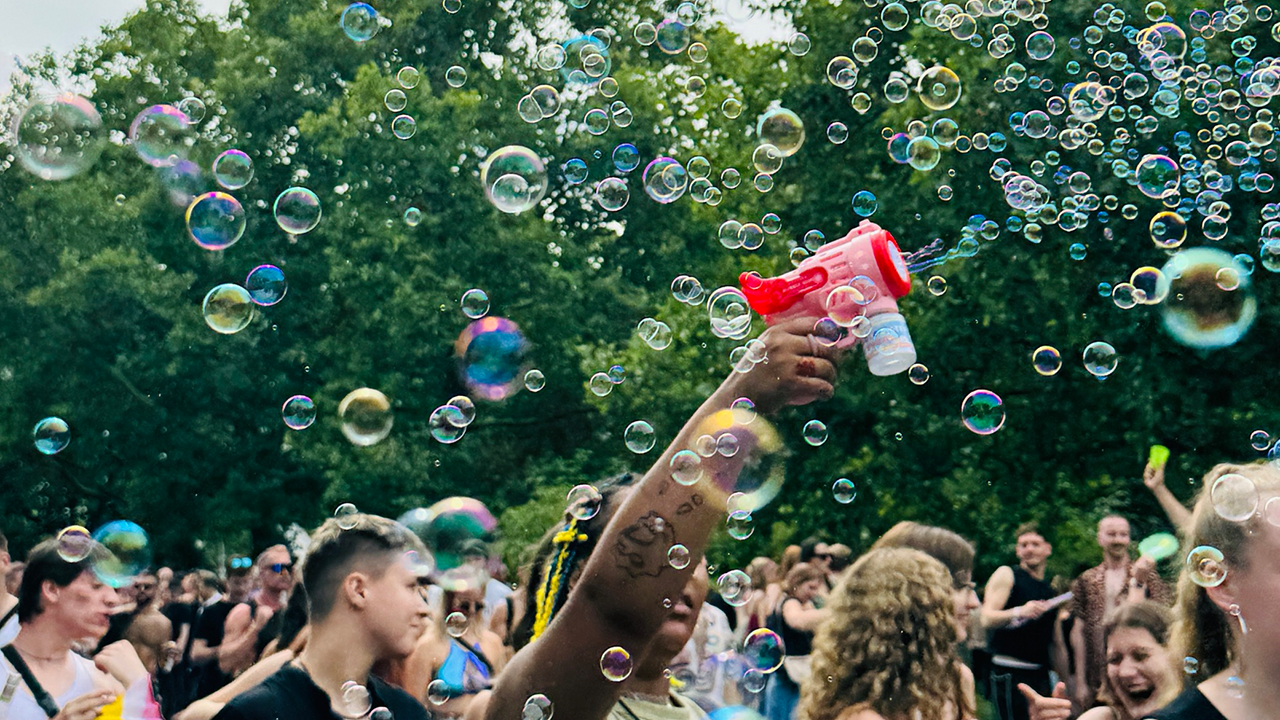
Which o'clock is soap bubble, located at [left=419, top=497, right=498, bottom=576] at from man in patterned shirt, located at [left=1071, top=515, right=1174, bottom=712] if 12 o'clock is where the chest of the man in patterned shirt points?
The soap bubble is roughly at 1 o'clock from the man in patterned shirt.

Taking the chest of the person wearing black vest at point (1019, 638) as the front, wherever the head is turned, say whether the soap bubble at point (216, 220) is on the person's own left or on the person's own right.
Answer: on the person's own right

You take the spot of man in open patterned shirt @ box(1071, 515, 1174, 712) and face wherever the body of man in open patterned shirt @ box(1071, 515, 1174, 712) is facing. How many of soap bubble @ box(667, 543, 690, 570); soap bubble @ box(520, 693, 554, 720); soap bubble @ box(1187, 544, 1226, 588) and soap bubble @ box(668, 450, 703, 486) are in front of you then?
4

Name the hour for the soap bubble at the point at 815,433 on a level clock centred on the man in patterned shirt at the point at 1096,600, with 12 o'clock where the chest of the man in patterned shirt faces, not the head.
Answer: The soap bubble is roughly at 1 o'clock from the man in patterned shirt.

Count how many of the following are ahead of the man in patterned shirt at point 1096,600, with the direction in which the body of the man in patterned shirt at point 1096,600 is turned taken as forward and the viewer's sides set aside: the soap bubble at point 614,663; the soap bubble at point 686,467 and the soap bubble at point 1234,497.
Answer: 3

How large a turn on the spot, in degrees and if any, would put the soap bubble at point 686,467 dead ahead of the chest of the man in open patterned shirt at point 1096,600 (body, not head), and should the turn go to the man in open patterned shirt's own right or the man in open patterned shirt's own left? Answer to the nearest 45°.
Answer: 0° — they already face it

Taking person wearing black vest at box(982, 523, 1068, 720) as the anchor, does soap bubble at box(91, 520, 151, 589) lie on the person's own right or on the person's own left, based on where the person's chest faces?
on the person's own right

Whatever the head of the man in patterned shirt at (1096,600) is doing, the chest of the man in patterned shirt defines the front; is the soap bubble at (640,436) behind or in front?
in front

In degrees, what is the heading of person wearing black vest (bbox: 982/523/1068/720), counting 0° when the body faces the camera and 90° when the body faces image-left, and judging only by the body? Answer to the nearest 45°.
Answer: approximately 315°

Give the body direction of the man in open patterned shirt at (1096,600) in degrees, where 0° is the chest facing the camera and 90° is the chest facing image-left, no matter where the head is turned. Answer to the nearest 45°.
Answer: approximately 0°

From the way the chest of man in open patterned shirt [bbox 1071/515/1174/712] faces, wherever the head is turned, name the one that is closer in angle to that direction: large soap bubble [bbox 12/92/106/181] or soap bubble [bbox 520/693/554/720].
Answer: the soap bubble
